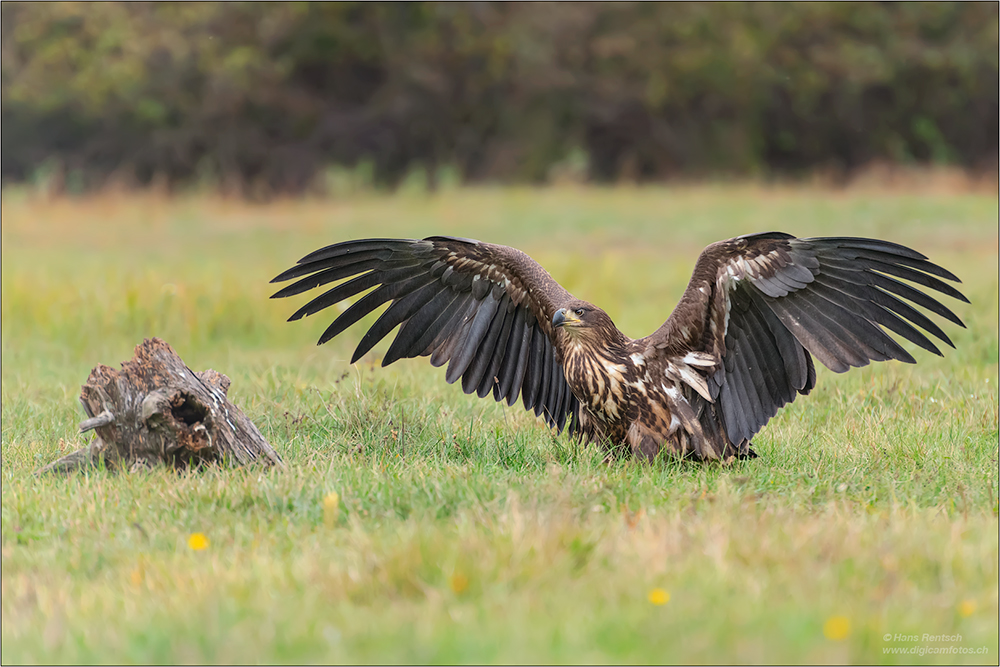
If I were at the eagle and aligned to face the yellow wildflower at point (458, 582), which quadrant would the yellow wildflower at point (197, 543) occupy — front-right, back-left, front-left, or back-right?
front-right

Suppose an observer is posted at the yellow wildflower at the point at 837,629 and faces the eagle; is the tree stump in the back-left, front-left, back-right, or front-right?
front-left

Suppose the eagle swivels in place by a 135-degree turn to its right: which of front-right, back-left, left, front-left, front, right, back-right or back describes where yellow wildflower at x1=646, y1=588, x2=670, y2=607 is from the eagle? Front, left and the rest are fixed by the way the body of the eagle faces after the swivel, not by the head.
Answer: back

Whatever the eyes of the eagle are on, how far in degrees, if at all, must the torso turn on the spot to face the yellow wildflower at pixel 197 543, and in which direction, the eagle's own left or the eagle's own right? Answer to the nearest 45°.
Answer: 0° — it already faces it

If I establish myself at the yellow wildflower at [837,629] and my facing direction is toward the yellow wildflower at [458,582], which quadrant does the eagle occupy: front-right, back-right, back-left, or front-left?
front-right

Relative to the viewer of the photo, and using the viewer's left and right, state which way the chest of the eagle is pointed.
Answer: facing the viewer and to the left of the viewer

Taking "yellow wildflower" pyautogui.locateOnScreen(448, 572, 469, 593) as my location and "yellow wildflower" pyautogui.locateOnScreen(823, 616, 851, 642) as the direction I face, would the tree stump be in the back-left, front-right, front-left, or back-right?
back-left
